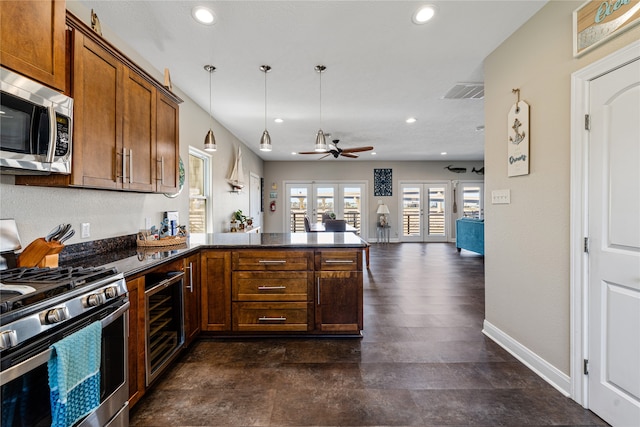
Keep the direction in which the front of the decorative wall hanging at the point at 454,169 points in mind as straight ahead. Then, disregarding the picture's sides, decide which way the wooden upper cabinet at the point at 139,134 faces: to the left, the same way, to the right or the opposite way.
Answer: to the left

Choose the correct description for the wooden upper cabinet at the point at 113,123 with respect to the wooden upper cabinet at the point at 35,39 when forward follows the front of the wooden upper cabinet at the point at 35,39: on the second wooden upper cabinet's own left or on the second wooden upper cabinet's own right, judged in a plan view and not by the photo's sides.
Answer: on the second wooden upper cabinet's own left

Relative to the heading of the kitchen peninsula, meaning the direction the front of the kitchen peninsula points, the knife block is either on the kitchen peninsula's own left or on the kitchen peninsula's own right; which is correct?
on the kitchen peninsula's own right

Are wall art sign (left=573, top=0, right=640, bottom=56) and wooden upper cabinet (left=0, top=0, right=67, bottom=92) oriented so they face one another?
yes

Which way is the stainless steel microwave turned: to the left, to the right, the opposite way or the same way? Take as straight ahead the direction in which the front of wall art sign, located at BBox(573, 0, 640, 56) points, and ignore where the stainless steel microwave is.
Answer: the opposite way

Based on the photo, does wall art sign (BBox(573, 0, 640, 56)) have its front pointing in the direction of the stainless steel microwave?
yes
